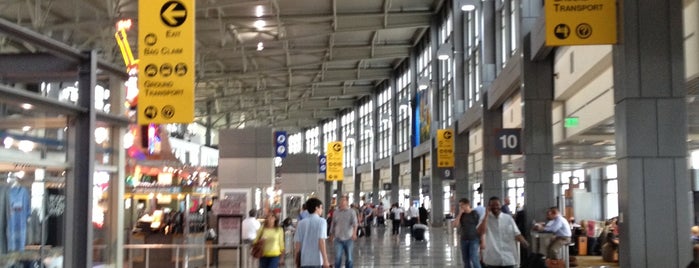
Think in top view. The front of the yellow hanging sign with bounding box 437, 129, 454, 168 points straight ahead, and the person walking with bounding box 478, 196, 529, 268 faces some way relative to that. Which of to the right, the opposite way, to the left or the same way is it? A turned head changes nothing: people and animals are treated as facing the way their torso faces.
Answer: the same way

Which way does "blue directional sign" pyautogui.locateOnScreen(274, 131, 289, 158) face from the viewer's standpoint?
toward the camera

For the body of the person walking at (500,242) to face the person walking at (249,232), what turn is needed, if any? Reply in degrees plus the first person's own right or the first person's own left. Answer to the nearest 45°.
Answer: approximately 135° to the first person's own right

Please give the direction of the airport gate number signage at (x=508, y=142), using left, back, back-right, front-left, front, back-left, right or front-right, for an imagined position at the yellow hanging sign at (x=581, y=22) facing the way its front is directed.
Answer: back

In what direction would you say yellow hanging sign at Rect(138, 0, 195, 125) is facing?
toward the camera

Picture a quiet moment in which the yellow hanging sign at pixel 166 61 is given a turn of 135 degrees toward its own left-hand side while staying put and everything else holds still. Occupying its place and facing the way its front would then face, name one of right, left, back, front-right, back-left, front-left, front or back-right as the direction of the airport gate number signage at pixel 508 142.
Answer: front

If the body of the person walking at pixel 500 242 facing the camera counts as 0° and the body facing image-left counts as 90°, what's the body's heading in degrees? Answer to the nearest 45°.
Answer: approximately 0°

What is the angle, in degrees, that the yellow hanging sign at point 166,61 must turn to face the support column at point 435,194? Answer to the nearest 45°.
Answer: approximately 135° to its left

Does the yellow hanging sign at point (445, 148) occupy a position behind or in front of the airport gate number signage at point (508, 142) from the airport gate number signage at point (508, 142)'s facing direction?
behind

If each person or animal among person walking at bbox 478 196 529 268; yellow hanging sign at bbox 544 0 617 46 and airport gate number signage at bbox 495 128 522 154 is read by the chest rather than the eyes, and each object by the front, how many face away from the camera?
0

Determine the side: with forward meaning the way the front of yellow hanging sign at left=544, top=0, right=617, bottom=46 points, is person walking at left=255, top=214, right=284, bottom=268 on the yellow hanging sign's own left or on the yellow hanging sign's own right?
on the yellow hanging sign's own right

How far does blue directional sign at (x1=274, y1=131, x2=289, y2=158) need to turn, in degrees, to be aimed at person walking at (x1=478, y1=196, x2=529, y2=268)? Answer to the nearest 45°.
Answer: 0° — it already faces them

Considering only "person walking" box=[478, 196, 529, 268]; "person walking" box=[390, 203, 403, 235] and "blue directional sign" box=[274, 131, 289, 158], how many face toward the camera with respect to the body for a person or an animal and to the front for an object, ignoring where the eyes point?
2

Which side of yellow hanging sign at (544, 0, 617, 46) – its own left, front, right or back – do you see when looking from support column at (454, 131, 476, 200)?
back

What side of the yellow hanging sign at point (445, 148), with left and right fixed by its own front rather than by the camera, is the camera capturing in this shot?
front
